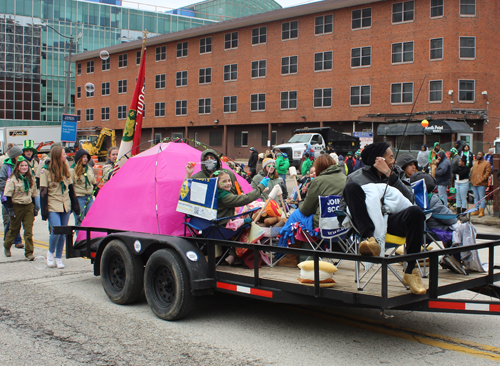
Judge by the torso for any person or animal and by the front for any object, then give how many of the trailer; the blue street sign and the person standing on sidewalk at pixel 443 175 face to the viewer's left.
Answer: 1

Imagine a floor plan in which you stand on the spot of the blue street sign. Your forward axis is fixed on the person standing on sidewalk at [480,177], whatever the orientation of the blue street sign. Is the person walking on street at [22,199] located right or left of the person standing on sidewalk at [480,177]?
right

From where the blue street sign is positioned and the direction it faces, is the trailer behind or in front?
in front

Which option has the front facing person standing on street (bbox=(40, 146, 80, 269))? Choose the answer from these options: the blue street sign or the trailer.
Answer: the blue street sign

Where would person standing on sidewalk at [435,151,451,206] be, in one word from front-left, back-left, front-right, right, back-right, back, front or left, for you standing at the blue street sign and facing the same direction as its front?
front-left

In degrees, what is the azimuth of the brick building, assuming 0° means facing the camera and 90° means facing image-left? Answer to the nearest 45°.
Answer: approximately 45°

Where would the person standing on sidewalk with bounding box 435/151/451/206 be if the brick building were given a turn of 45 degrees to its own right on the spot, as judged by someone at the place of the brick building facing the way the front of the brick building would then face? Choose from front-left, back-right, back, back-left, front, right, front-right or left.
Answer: left

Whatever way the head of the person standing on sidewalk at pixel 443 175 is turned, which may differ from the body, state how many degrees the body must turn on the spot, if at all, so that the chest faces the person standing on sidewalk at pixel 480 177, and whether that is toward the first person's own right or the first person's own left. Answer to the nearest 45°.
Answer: approximately 135° to the first person's own left

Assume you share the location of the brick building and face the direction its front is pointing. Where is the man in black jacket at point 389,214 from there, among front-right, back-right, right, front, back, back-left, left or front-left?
front-left
